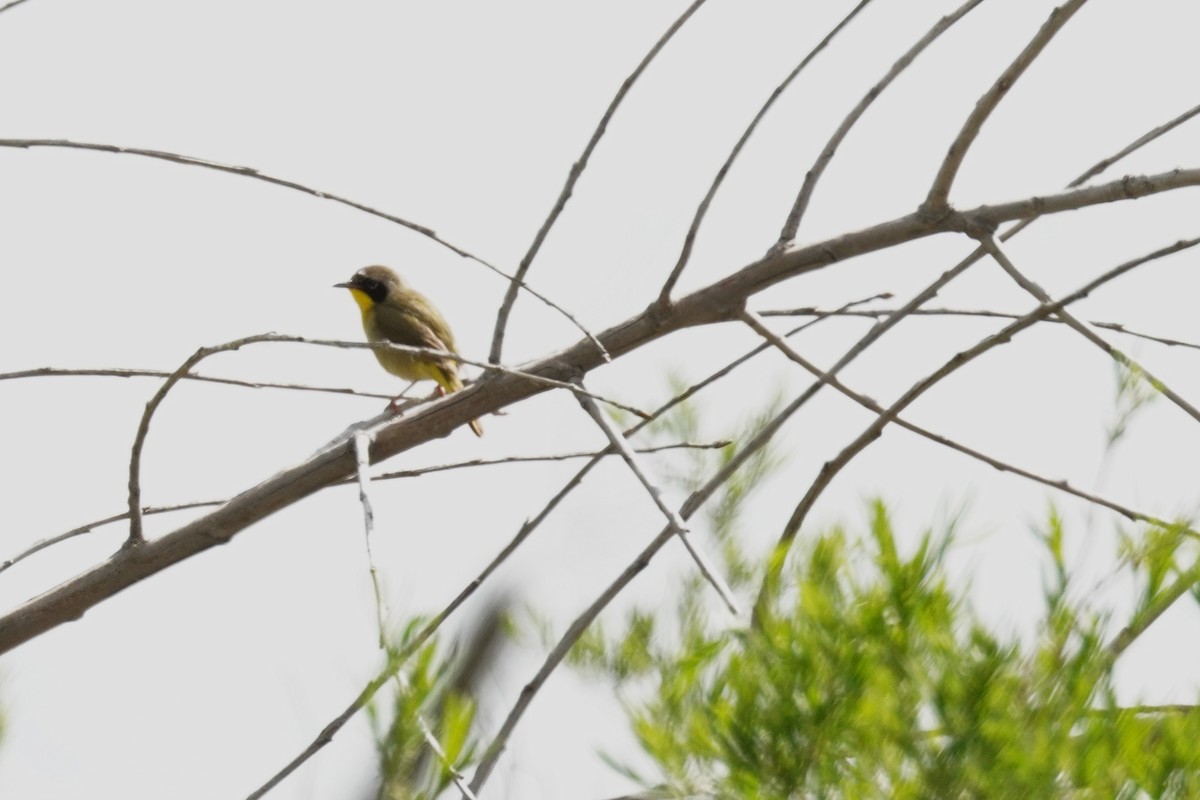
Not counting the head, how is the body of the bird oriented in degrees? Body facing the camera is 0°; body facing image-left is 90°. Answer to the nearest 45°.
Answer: approximately 90°

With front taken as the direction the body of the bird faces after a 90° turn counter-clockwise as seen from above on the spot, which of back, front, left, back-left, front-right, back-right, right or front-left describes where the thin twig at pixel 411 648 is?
front

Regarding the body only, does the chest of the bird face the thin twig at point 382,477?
no

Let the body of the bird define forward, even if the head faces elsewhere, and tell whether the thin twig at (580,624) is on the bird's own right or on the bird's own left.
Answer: on the bird's own left

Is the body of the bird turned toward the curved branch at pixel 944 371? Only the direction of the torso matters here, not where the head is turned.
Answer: no

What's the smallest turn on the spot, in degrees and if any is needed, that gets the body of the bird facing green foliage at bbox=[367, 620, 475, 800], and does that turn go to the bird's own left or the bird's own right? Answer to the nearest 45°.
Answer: approximately 90° to the bird's own left
